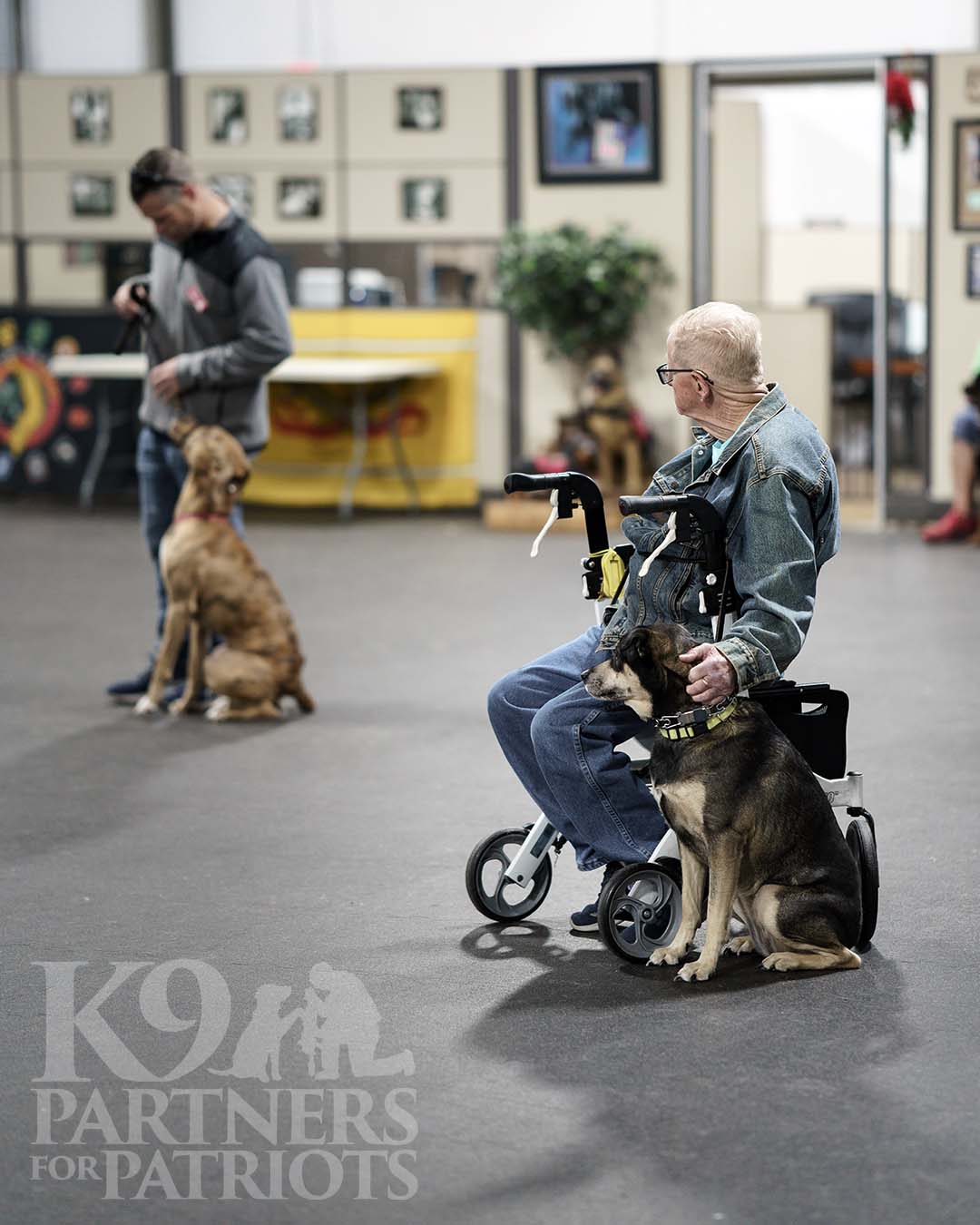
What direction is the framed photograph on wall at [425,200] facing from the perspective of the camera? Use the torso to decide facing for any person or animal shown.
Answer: toward the camera

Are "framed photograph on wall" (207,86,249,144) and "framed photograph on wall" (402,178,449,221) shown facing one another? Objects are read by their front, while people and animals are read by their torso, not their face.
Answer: no

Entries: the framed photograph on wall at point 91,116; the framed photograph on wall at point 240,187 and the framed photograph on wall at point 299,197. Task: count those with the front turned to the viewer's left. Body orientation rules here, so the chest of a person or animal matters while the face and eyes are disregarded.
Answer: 0

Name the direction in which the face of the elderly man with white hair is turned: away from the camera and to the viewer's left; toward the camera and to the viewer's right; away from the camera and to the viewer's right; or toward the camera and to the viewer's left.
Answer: away from the camera and to the viewer's left

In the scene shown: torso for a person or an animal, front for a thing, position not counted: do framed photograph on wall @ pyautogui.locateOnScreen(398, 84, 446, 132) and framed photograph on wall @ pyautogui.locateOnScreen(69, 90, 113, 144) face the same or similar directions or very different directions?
same or similar directions

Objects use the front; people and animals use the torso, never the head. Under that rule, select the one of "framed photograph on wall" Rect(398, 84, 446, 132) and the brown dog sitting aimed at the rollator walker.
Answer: the framed photograph on wall

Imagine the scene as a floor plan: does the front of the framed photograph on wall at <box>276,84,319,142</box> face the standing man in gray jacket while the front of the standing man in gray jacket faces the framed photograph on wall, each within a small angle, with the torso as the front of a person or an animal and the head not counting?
no

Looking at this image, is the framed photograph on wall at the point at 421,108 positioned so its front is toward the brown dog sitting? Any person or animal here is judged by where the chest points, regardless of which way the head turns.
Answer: yes

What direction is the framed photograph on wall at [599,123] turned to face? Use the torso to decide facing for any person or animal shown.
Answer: toward the camera

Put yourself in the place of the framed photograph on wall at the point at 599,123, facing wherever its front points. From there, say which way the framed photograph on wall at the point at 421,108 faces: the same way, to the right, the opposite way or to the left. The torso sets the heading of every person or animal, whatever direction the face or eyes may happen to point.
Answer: the same way

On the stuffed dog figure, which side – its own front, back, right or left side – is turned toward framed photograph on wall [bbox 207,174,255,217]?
right

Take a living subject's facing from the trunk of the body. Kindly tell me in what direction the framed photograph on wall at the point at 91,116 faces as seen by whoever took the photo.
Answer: facing the viewer

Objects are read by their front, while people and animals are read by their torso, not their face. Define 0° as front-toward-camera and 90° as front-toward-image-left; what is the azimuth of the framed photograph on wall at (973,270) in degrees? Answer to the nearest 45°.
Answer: approximately 0°

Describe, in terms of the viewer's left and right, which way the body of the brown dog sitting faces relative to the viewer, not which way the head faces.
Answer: facing to the left of the viewer

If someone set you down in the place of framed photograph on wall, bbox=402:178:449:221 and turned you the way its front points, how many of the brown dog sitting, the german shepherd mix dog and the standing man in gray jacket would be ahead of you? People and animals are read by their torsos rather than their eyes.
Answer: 3

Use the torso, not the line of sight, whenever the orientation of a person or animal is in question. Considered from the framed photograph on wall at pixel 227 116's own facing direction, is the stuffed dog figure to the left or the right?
on its left

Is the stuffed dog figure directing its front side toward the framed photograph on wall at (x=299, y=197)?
no

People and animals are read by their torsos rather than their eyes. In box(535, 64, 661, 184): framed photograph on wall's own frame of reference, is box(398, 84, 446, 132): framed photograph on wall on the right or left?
on its right

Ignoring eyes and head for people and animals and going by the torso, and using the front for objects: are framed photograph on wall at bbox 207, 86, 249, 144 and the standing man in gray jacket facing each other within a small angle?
no
